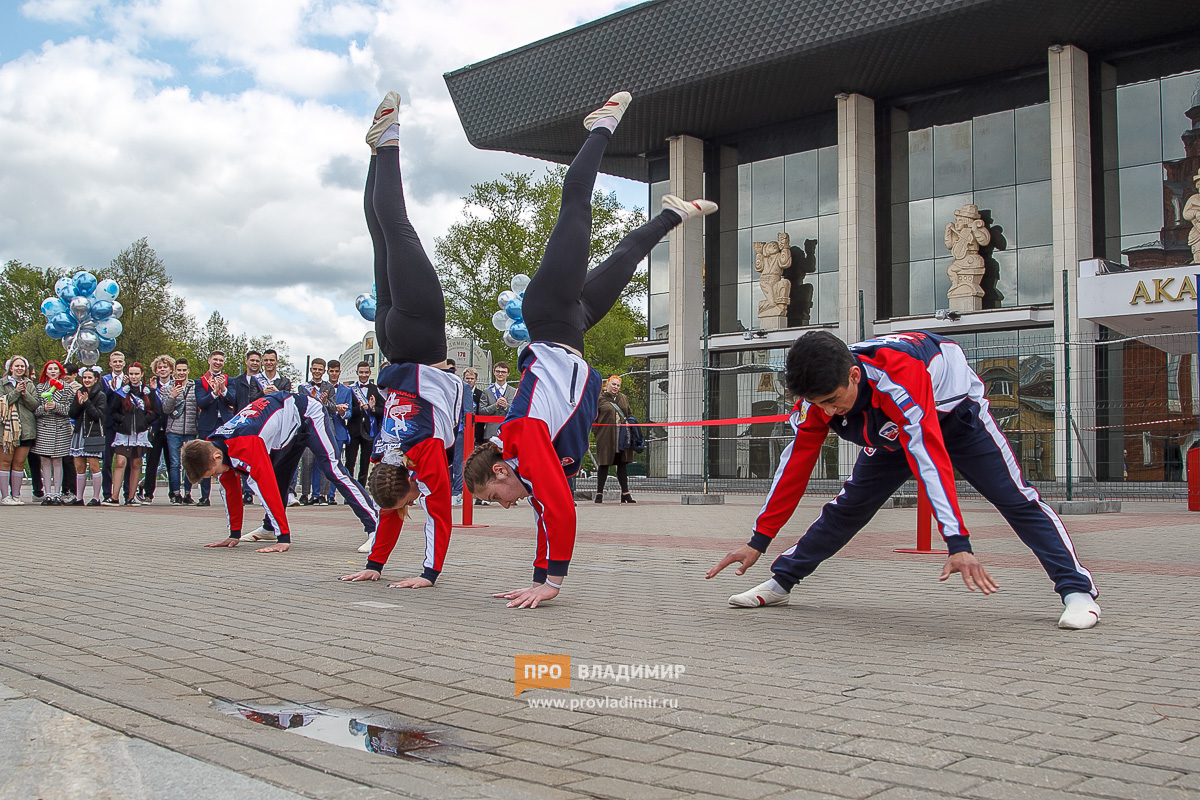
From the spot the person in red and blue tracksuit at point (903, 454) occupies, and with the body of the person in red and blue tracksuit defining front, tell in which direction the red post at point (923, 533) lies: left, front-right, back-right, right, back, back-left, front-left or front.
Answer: back-right

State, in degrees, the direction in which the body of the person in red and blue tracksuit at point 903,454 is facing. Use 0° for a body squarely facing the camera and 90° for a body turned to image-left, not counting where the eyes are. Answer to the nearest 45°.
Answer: approximately 45°

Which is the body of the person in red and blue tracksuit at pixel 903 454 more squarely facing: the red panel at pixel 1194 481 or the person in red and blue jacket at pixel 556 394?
the person in red and blue jacket

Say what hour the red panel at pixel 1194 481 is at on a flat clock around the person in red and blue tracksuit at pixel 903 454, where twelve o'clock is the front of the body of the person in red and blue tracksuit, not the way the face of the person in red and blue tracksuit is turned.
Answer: The red panel is roughly at 5 o'clock from the person in red and blue tracksuit.

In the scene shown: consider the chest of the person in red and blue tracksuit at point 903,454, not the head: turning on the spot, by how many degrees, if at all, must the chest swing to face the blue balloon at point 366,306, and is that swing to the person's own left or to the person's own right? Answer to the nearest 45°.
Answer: approximately 90° to the person's own right

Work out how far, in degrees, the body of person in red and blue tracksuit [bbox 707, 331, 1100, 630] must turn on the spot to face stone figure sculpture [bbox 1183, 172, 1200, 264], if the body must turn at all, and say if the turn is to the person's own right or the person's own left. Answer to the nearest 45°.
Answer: approximately 135° to the person's own right

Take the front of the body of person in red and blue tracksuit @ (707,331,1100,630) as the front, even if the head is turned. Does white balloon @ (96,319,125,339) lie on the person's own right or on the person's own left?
on the person's own right
